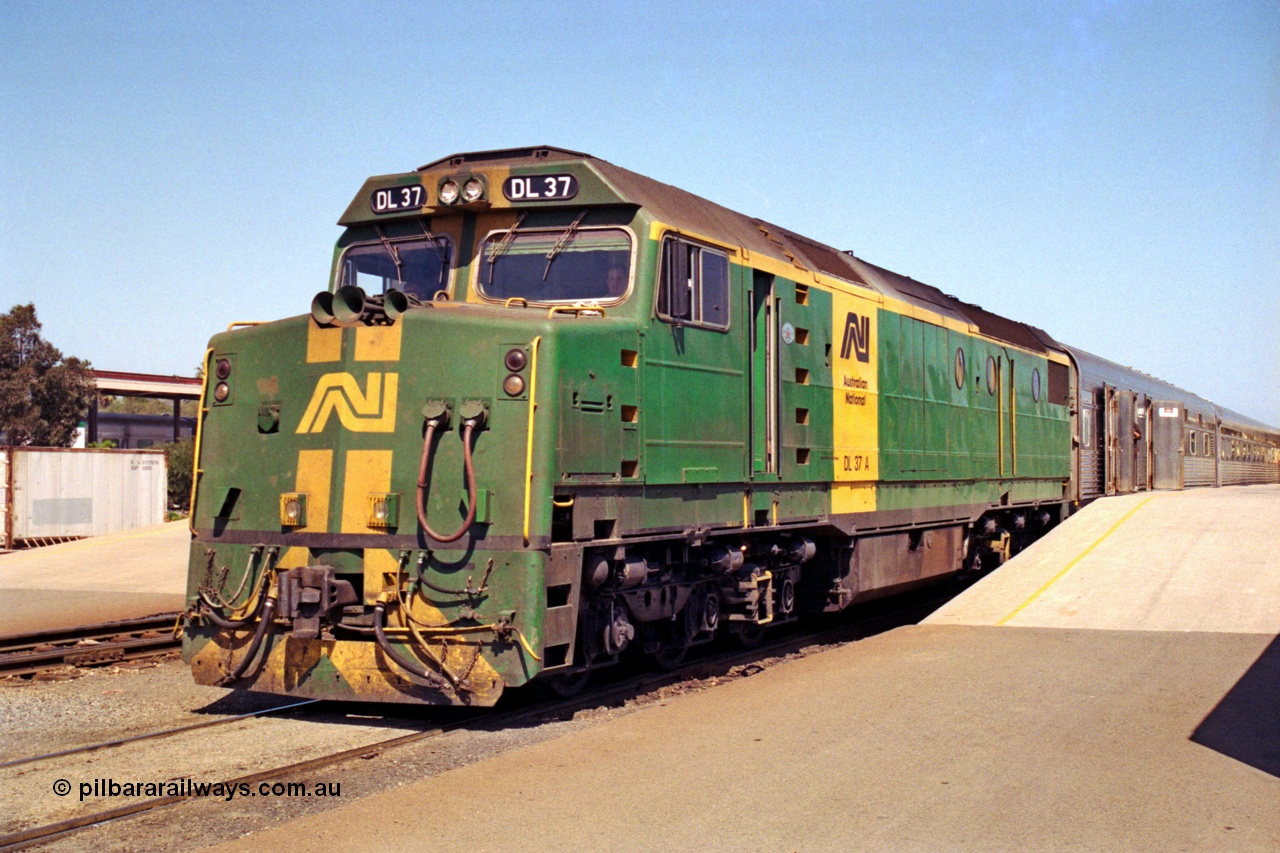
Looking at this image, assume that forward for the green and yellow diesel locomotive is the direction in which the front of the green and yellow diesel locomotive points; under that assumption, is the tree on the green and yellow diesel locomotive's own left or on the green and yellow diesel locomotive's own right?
on the green and yellow diesel locomotive's own right

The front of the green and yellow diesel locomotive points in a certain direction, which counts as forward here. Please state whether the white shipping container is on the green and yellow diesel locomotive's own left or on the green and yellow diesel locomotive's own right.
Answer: on the green and yellow diesel locomotive's own right

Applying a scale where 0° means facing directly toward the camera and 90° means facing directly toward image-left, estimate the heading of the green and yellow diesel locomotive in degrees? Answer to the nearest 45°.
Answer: approximately 45°
